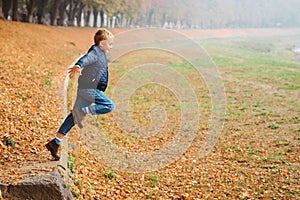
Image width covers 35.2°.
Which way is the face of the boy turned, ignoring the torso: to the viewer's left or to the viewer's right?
to the viewer's right

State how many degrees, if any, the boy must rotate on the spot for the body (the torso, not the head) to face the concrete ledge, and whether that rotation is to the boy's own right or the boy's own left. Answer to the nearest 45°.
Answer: approximately 135° to the boy's own right

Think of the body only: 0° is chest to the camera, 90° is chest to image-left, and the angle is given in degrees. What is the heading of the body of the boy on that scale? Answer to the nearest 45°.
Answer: approximately 270°

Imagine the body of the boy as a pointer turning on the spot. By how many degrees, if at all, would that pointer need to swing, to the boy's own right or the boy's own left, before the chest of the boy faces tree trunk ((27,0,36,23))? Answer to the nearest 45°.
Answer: approximately 90° to the boy's own left
